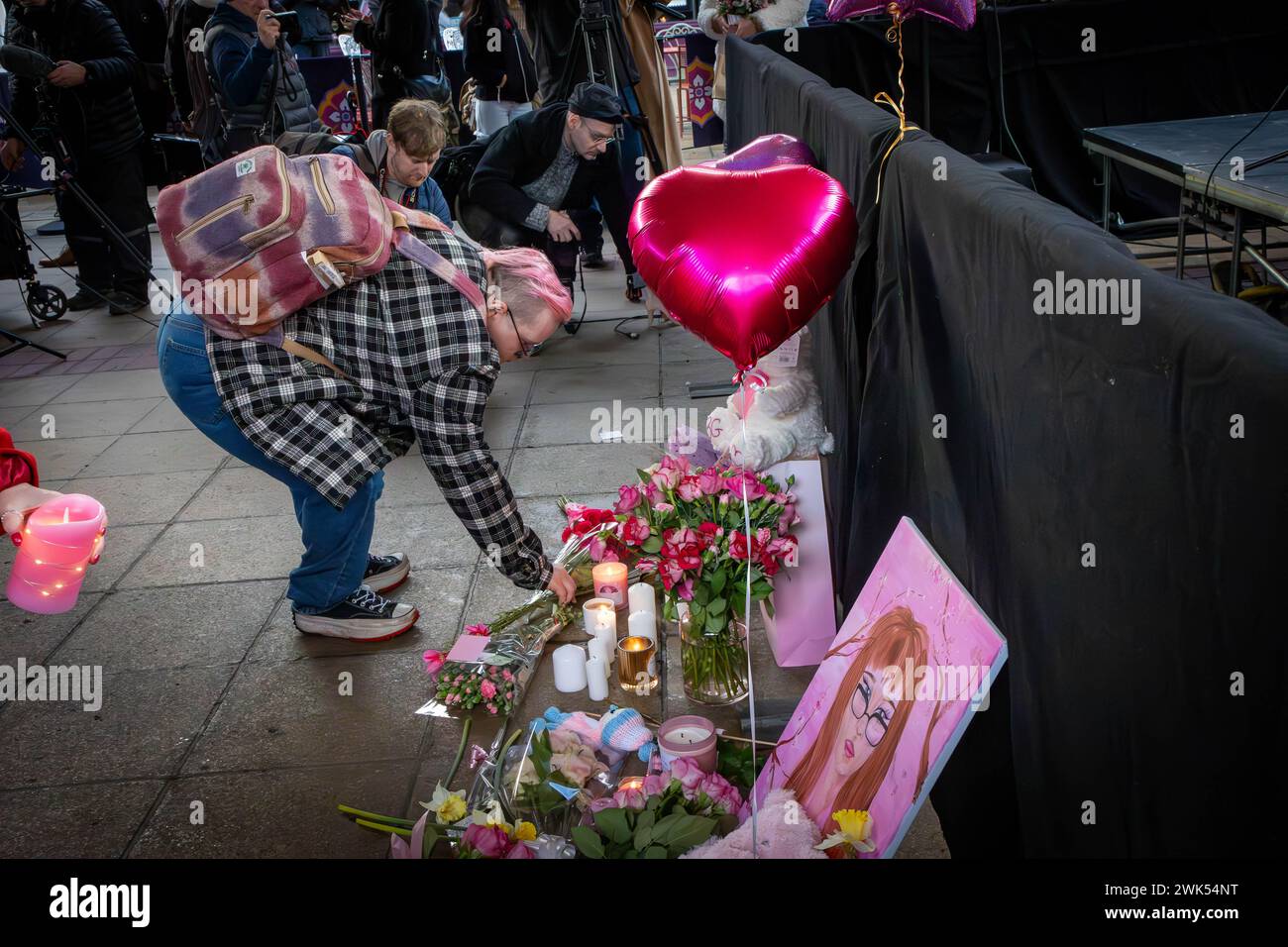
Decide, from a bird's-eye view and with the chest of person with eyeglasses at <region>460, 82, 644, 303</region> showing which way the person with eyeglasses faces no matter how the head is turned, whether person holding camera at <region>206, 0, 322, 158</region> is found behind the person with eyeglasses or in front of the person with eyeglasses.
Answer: behind

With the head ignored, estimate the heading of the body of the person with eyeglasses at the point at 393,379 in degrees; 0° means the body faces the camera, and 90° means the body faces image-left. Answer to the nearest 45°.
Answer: approximately 270°

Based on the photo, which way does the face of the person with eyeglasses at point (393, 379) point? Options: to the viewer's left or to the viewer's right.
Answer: to the viewer's right

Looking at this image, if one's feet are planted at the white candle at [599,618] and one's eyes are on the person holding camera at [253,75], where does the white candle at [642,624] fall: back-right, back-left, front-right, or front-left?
back-right

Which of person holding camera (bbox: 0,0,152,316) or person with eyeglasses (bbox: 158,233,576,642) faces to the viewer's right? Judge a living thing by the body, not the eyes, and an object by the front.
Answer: the person with eyeglasses

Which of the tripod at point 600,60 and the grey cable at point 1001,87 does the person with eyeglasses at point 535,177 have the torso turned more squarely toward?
the grey cable

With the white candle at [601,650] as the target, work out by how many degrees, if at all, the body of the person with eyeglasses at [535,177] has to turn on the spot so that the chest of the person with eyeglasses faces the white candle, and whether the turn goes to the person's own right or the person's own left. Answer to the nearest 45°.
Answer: approximately 45° to the person's own right

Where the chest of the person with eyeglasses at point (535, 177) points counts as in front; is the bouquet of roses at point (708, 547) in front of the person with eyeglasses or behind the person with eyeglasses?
in front

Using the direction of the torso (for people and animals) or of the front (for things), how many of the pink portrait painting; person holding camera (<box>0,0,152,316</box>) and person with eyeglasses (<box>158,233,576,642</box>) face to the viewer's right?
1

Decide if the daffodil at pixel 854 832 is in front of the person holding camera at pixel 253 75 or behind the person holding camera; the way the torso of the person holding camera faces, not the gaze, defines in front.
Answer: in front
